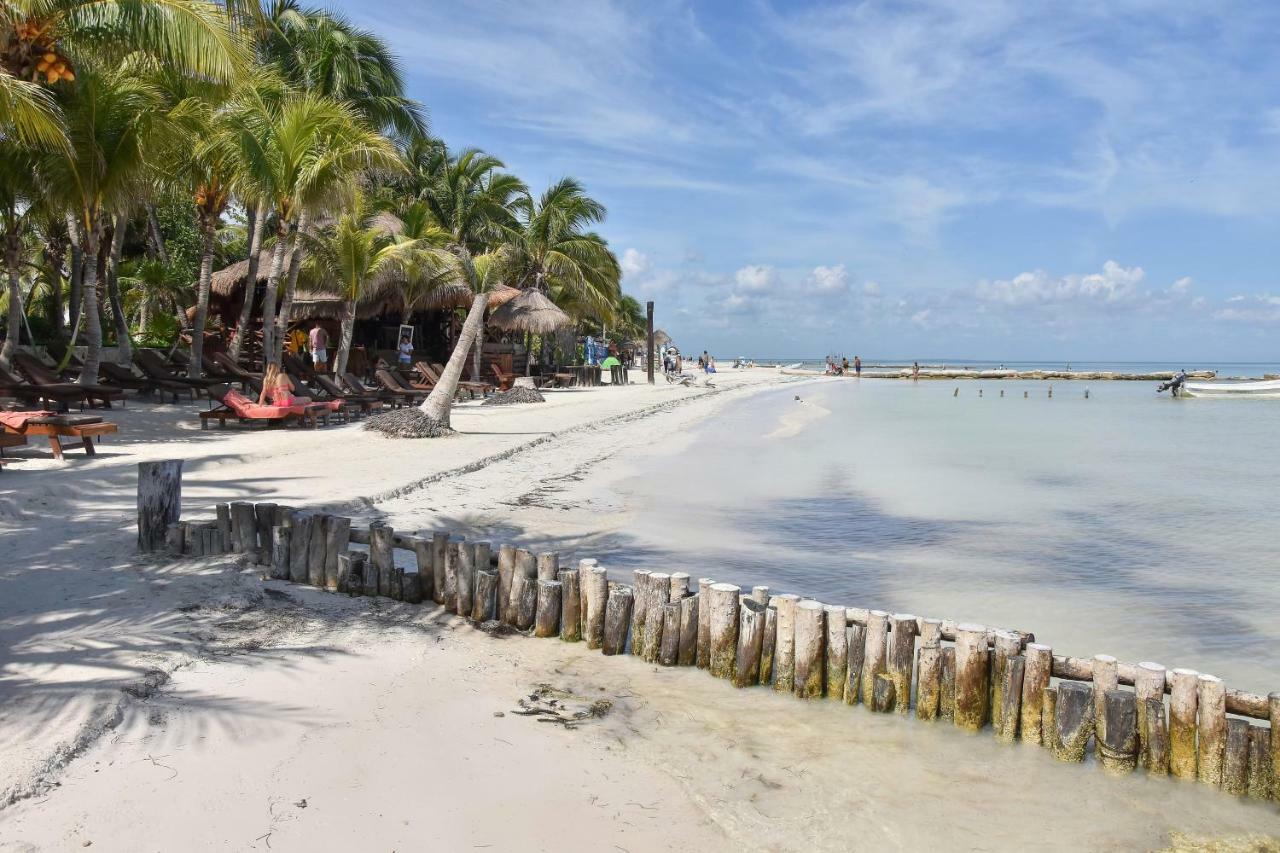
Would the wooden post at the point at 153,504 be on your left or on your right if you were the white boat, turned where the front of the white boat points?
on your right

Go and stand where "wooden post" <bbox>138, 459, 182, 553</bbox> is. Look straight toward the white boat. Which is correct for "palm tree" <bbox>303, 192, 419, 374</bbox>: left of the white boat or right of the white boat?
left

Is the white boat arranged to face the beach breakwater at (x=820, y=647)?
no

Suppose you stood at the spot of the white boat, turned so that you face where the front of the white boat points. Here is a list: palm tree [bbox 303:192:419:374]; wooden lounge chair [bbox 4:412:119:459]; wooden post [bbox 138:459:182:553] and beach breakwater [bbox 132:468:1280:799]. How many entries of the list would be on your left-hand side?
0

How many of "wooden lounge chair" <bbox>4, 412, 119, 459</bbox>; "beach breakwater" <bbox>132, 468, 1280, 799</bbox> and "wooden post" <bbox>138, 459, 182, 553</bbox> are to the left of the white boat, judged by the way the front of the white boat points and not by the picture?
0

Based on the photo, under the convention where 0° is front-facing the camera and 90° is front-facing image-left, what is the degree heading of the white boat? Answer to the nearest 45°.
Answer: approximately 270°

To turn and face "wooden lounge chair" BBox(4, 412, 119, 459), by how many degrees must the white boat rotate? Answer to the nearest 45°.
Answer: approximately 90° to its right

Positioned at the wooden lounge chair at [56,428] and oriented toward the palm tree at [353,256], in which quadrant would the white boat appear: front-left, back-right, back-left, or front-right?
front-right
